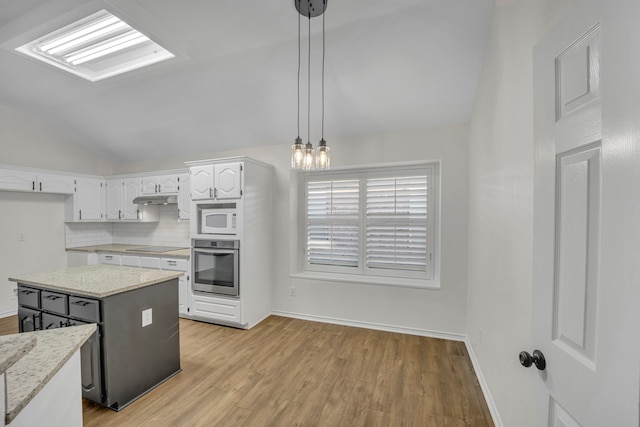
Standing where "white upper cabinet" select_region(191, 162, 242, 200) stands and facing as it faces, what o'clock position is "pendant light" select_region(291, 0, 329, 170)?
The pendant light is roughly at 10 o'clock from the white upper cabinet.

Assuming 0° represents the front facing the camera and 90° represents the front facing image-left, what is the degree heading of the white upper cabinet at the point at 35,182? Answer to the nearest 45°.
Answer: approximately 315°

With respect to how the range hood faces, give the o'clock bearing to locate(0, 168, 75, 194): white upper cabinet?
The white upper cabinet is roughly at 2 o'clock from the range hood.

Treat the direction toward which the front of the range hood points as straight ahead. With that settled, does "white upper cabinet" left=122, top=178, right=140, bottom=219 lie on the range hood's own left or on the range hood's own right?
on the range hood's own right

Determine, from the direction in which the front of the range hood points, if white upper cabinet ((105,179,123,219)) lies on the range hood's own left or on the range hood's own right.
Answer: on the range hood's own right

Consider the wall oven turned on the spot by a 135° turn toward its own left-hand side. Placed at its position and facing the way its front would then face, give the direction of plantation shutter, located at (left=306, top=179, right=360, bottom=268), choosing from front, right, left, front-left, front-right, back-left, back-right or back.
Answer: front

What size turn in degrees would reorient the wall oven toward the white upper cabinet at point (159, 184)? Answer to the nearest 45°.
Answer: approximately 90° to its right

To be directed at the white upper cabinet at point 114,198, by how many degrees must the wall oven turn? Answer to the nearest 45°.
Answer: approximately 90° to its right

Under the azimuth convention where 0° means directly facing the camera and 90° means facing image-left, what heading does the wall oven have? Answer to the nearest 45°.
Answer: approximately 45°
